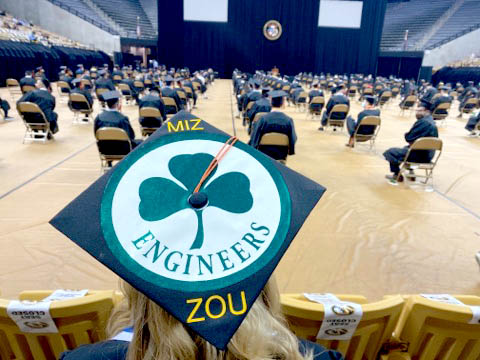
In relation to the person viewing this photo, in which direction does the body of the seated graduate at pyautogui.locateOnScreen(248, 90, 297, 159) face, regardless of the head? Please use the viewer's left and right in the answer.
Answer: facing away from the viewer

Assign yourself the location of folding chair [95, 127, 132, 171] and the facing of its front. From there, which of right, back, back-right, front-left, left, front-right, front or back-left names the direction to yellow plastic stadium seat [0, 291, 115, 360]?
back

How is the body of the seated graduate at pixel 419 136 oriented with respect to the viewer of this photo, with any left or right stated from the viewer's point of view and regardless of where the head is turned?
facing to the left of the viewer

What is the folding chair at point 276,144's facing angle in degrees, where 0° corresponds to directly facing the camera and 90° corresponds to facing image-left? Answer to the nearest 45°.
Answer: approximately 180°

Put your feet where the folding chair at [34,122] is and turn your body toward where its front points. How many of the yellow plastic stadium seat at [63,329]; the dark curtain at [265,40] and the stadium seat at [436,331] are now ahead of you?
1

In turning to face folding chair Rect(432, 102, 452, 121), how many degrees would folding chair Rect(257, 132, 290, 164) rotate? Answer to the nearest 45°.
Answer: approximately 45° to its right

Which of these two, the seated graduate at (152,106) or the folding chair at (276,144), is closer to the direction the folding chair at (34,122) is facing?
the seated graduate

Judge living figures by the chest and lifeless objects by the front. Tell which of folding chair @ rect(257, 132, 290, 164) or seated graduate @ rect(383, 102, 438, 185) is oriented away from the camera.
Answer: the folding chair

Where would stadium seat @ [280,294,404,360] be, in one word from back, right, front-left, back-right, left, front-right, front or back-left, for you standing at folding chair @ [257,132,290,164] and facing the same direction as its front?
back

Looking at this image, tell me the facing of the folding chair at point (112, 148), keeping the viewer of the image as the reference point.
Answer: facing away from the viewer

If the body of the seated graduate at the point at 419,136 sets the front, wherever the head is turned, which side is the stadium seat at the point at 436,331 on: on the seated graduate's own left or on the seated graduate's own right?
on the seated graduate's own left

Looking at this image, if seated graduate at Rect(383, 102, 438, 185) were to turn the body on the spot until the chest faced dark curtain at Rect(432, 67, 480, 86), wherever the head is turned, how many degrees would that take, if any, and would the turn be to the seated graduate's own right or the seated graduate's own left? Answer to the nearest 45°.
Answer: approximately 90° to the seated graduate's own right

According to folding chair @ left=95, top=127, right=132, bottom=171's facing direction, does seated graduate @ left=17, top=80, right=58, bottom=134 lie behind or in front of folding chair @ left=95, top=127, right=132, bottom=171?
in front
